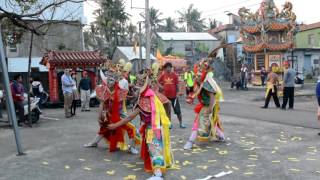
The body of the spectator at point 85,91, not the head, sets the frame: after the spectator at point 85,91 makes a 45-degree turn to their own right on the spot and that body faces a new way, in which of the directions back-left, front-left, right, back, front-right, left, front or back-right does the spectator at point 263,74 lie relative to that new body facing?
back

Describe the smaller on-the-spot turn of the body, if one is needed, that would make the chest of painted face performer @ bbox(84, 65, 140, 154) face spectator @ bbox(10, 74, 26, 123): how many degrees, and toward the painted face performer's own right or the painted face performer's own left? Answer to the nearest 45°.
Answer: approximately 135° to the painted face performer's own right

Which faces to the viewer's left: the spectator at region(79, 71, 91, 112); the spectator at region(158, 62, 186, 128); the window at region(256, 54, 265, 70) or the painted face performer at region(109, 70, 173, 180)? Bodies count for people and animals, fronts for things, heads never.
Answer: the painted face performer

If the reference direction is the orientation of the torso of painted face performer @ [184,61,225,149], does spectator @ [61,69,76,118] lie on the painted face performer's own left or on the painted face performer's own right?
on the painted face performer's own right

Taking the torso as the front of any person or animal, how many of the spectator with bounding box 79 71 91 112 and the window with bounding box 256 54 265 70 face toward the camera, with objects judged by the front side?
2

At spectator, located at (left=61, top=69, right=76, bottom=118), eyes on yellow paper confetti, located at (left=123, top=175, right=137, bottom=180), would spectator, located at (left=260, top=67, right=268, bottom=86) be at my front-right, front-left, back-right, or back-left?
back-left

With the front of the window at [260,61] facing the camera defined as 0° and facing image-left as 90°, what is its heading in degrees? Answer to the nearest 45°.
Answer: approximately 0°

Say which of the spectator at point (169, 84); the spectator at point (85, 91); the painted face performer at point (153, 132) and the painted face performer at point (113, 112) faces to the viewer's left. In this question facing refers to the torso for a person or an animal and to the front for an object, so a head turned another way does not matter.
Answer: the painted face performer at point (153, 132)

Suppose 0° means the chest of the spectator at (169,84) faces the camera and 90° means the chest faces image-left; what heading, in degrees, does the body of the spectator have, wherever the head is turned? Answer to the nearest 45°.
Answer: approximately 0°

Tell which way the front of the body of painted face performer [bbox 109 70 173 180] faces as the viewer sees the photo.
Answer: to the viewer's left
